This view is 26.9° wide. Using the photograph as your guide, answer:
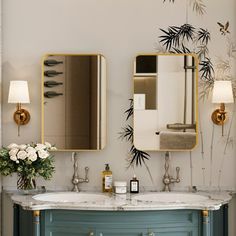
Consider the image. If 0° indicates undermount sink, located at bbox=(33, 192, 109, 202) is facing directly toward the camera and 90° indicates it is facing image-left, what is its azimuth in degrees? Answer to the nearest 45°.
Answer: approximately 0°

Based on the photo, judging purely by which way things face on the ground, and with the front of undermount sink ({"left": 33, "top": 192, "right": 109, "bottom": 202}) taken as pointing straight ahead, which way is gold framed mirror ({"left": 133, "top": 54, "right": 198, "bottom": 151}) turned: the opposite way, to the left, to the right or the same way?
the same way

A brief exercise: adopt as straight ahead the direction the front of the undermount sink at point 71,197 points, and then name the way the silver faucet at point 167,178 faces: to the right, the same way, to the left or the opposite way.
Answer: the same way

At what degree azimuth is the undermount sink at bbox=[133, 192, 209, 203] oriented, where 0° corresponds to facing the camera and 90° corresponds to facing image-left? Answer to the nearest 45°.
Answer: approximately 0°

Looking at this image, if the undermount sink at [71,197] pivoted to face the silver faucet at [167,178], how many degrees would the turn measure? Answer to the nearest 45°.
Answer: approximately 90° to its left

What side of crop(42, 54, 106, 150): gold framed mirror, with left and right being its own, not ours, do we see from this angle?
front

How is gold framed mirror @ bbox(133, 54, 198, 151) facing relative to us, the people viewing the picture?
facing the viewer

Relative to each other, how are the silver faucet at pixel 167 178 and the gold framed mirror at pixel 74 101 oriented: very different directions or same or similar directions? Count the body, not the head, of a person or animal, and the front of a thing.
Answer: same or similar directions

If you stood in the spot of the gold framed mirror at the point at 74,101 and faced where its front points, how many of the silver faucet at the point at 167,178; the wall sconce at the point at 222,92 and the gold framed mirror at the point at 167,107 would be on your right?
0

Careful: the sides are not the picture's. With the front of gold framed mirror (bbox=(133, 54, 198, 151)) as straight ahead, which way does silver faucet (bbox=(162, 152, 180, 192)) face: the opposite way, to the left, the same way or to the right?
the same way

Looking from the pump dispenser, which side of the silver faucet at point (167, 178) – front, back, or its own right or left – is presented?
right

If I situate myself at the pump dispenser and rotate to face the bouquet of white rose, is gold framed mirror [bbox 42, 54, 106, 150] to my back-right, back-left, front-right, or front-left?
front-right

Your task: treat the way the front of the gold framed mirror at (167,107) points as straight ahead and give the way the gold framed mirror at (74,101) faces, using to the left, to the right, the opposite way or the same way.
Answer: the same way

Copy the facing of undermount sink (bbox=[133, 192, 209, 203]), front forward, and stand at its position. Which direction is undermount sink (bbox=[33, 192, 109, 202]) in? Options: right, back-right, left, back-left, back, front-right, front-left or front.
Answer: right
